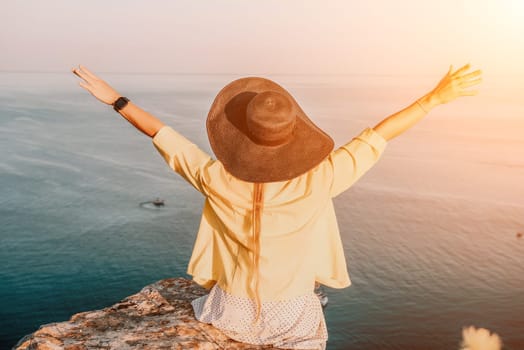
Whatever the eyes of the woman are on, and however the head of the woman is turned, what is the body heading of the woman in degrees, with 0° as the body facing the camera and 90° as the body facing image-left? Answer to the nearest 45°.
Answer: approximately 180°

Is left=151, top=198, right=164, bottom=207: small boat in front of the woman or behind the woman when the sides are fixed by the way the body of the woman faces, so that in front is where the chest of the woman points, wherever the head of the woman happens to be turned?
in front
